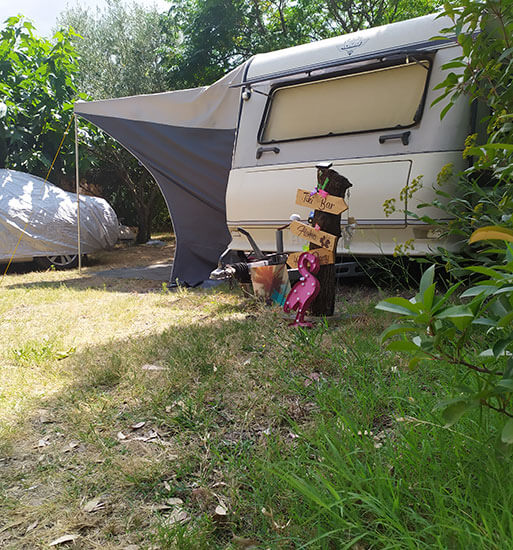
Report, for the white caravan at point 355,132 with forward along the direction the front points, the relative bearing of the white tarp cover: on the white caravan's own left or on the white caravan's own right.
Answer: on the white caravan's own right

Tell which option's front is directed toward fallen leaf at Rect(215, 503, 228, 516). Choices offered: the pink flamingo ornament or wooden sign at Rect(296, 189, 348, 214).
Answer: the wooden sign

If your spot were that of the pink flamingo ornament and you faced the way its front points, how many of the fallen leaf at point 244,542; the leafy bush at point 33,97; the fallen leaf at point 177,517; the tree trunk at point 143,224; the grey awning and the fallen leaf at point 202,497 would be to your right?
3

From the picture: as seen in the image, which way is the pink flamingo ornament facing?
to the viewer's right

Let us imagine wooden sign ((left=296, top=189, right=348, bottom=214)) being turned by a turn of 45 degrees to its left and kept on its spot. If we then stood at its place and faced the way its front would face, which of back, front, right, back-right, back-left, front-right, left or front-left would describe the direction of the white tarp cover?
back

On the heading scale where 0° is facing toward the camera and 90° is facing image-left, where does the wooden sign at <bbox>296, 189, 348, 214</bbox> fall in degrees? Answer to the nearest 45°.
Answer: approximately 0°

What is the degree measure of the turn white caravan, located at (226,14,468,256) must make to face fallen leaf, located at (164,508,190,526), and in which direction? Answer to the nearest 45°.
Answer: approximately 45° to its left

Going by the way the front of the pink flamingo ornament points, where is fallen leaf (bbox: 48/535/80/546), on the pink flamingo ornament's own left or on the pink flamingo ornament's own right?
on the pink flamingo ornament's own right

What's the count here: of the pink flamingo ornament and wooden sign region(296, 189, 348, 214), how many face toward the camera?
1
